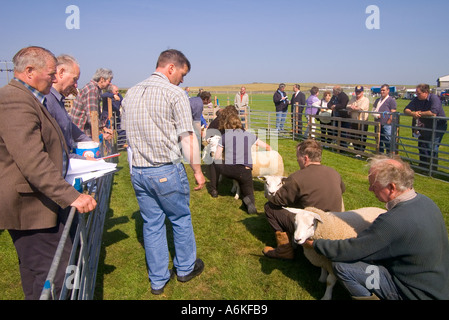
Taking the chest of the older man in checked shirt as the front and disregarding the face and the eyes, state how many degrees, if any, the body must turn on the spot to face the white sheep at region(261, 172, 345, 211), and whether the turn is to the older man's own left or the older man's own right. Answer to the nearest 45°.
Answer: approximately 45° to the older man's own right

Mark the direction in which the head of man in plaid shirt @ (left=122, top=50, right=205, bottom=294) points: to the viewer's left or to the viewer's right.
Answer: to the viewer's right

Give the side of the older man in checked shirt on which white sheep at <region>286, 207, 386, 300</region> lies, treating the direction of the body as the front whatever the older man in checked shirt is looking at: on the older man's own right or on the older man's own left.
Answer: on the older man's own right

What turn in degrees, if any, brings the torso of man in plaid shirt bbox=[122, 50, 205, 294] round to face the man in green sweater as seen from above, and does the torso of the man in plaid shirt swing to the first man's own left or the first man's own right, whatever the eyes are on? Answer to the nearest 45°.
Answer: approximately 90° to the first man's own right

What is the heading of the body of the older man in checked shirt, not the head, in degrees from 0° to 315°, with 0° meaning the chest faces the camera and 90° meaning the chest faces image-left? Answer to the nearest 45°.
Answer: approximately 270°

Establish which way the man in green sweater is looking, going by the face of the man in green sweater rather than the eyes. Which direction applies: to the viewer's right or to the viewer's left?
to the viewer's left

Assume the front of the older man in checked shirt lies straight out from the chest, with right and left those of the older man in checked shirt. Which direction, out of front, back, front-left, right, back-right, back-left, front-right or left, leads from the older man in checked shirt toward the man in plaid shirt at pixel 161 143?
right

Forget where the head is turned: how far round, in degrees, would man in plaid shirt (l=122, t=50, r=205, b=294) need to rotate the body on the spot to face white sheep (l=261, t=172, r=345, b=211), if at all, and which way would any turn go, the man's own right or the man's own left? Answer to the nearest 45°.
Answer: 0° — they already face it

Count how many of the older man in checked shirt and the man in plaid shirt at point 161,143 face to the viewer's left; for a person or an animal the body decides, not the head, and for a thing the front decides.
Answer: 0

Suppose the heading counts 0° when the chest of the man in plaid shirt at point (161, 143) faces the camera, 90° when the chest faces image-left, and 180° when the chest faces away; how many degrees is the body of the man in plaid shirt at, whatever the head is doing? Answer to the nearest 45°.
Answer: approximately 225°
